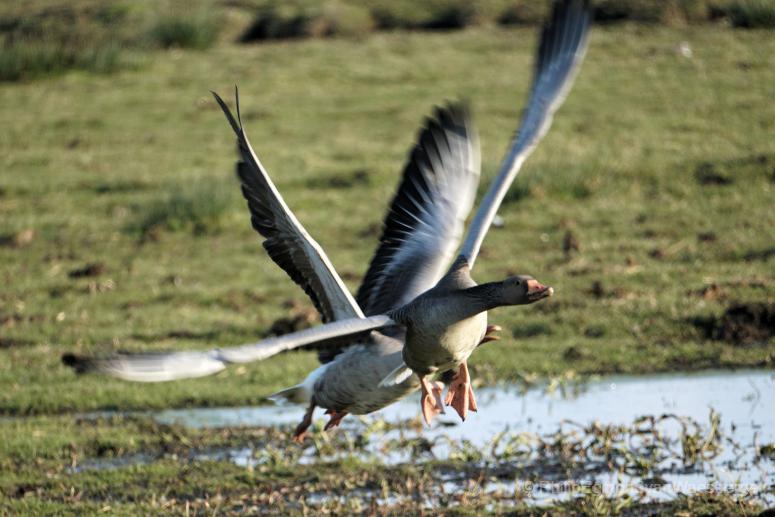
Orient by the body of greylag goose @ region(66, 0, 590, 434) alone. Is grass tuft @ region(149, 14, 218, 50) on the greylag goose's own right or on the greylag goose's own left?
on the greylag goose's own left

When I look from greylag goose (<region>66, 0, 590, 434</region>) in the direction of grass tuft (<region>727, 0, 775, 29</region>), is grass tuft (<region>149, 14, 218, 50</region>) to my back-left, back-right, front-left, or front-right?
front-left

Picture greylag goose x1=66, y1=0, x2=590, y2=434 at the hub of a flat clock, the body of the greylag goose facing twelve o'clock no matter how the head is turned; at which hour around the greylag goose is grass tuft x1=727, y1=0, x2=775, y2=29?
The grass tuft is roughly at 10 o'clock from the greylag goose.

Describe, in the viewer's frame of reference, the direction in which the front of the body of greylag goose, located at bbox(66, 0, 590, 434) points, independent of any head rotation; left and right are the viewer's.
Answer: facing to the right of the viewer
